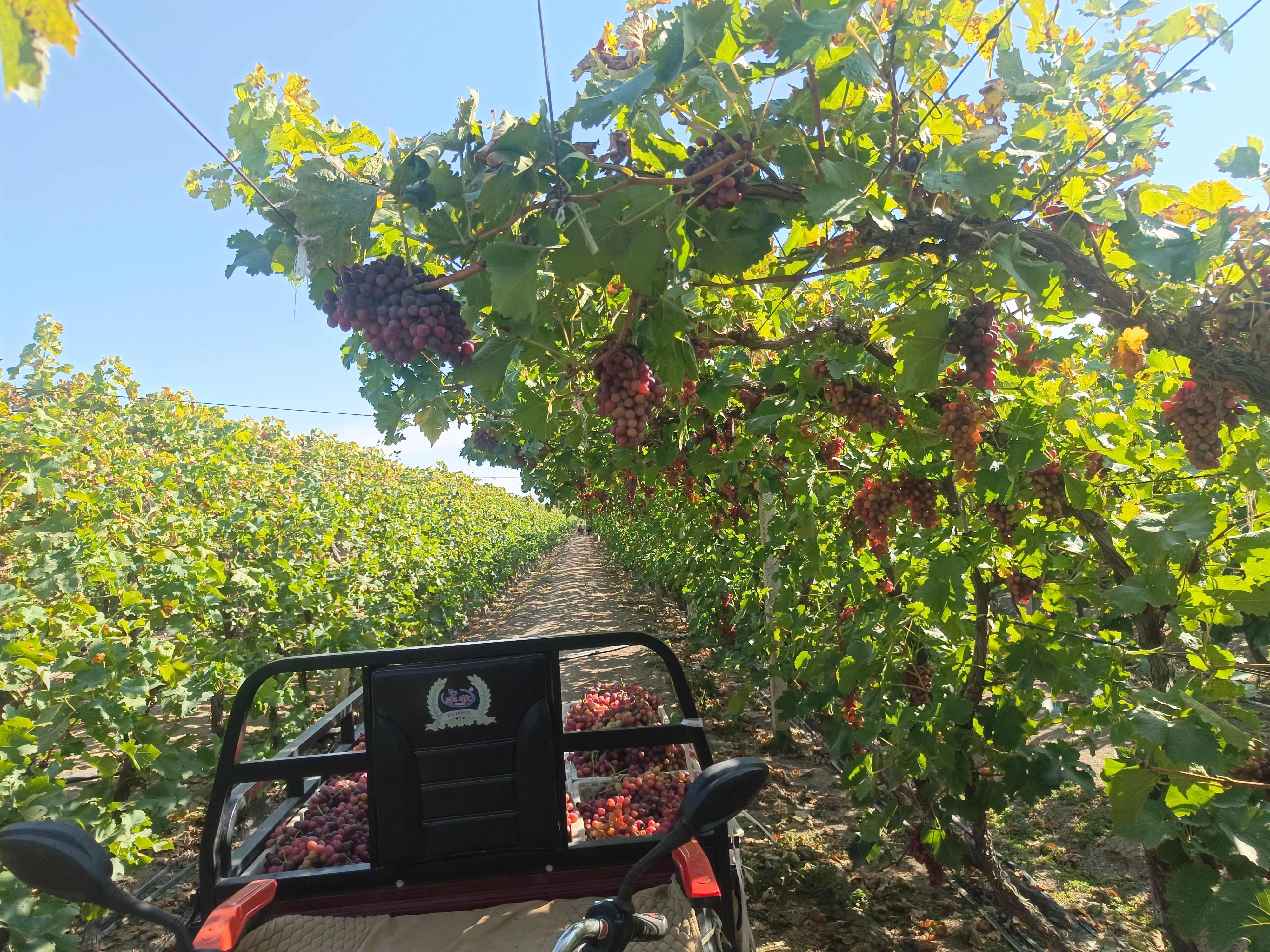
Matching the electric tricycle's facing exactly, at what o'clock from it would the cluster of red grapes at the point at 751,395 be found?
The cluster of red grapes is roughly at 8 o'clock from the electric tricycle.

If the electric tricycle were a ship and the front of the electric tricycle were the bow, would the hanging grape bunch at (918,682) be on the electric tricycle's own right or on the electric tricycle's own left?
on the electric tricycle's own left

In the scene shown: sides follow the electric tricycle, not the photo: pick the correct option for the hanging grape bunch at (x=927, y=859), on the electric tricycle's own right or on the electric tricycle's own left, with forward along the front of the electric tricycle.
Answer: on the electric tricycle's own left

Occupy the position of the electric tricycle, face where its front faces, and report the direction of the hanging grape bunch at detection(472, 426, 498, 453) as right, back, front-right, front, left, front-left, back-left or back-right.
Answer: back

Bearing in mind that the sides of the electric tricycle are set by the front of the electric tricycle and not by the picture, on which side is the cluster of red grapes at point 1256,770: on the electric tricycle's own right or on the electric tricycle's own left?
on the electric tricycle's own left

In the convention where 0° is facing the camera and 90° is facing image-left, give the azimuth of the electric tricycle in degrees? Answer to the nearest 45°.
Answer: approximately 0°
